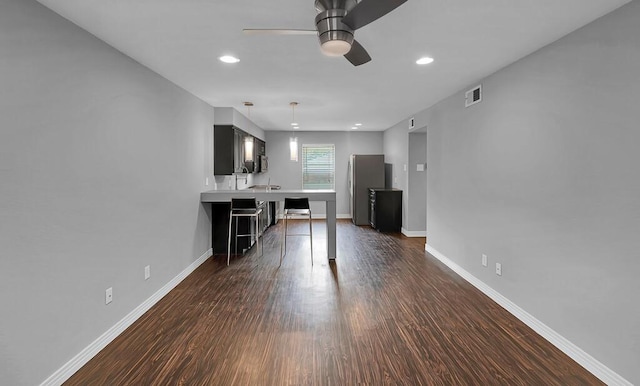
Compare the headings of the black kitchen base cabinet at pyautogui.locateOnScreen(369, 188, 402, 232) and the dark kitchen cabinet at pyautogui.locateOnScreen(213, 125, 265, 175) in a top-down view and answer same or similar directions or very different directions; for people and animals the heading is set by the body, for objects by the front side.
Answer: very different directions

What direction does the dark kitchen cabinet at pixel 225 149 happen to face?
to the viewer's right

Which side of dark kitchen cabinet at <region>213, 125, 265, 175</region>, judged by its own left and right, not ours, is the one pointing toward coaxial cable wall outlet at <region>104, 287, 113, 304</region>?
right

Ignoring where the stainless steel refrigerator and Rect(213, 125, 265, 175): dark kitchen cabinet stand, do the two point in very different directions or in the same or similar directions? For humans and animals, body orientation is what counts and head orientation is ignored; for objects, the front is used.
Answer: very different directions
